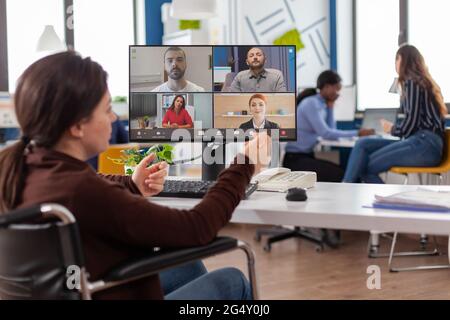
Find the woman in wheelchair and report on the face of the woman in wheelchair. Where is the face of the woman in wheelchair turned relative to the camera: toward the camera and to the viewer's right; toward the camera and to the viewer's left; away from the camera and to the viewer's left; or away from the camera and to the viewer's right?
away from the camera and to the viewer's right

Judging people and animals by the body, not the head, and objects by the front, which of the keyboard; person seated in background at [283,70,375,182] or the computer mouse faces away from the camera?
the computer mouse

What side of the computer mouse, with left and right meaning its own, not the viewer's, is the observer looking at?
back

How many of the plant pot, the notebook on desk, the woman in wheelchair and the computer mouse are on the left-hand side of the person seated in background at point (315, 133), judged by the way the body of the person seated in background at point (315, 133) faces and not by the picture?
0

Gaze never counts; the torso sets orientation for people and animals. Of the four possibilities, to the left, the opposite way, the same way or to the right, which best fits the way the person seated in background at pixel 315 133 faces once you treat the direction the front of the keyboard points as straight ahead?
to the left

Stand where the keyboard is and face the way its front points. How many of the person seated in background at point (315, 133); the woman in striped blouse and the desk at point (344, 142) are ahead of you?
0

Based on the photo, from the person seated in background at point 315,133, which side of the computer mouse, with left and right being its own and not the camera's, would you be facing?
front

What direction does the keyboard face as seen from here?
toward the camera

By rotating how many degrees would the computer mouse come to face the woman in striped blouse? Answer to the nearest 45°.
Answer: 0° — it already faces them

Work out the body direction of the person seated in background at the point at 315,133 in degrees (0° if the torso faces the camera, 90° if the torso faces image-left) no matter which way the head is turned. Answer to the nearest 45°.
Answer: approximately 270°

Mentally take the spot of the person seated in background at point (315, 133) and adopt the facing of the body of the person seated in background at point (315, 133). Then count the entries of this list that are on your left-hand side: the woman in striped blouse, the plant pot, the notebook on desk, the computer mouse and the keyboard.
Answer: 0

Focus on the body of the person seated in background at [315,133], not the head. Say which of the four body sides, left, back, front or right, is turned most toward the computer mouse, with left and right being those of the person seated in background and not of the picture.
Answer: right

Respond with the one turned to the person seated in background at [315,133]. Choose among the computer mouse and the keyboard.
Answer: the computer mouse
